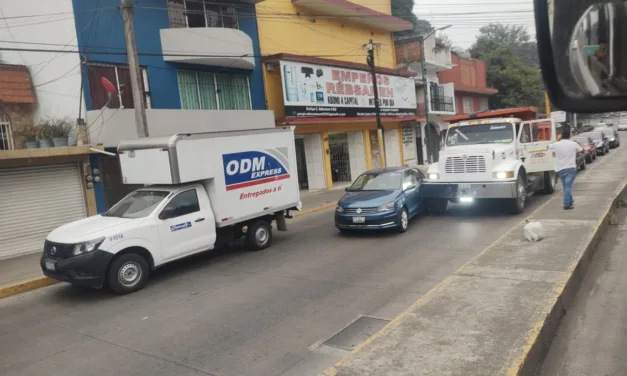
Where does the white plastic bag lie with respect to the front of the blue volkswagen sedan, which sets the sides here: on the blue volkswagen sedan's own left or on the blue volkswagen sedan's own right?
on the blue volkswagen sedan's own left

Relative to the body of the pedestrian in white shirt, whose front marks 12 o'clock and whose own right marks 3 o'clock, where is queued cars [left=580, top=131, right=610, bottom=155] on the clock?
The queued cars is roughly at 12 o'clock from the pedestrian in white shirt.

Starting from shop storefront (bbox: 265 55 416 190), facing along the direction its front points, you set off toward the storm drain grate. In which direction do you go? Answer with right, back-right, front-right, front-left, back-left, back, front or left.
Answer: front-right

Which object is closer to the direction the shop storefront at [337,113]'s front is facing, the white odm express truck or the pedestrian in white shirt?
the pedestrian in white shirt

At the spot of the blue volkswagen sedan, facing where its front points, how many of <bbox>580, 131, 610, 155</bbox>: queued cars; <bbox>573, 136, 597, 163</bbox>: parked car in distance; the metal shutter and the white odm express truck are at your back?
2

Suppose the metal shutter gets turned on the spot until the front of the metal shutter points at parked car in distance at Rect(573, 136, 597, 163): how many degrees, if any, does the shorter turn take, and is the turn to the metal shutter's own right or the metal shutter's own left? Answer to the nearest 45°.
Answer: approximately 45° to the metal shutter's own left

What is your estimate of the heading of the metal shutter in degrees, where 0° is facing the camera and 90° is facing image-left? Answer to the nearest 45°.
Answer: approximately 315°

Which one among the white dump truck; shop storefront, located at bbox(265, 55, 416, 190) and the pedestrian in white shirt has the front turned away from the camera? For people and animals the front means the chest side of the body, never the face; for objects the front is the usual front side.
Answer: the pedestrian in white shirt

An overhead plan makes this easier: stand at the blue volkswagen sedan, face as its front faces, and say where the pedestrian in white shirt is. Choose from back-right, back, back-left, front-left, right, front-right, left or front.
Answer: back-left

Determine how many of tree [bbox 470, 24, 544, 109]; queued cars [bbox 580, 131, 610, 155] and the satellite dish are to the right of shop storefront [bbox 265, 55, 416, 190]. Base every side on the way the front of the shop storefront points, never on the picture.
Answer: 1

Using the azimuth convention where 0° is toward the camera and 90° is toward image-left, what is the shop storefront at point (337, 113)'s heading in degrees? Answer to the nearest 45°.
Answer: approximately 315°

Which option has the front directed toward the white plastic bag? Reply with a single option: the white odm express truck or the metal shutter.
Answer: the metal shutter

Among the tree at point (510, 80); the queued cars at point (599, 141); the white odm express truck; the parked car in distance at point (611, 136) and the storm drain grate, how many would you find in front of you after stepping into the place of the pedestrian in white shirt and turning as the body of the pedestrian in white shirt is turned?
3

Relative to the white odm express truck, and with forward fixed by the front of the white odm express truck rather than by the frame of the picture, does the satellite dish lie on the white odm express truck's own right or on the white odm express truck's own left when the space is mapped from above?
on the white odm express truck's own right

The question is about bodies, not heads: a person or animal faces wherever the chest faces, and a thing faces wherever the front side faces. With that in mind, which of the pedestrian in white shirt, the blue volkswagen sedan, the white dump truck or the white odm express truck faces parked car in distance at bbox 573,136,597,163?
the pedestrian in white shirt

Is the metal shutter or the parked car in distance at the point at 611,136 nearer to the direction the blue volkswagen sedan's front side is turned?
the metal shutter

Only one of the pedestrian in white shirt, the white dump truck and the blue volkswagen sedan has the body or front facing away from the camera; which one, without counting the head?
the pedestrian in white shirt
